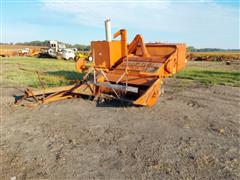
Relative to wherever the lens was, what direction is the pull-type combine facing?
facing the viewer and to the left of the viewer
